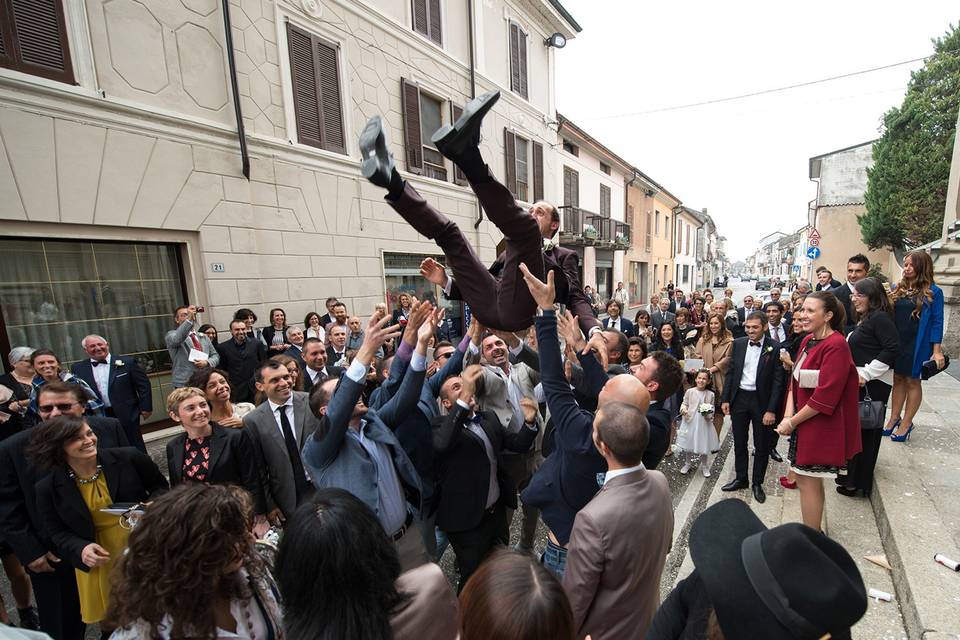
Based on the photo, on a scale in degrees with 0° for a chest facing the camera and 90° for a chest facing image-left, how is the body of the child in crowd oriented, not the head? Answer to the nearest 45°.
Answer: approximately 0°

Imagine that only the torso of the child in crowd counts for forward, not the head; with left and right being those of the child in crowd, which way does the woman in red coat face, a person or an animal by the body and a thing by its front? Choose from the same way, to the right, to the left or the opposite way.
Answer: to the right

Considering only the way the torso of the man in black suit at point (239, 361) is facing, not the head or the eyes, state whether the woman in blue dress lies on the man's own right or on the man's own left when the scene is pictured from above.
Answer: on the man's own left

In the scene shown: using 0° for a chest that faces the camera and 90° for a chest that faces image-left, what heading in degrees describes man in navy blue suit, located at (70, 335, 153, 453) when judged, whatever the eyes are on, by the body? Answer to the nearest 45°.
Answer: approximately 0°

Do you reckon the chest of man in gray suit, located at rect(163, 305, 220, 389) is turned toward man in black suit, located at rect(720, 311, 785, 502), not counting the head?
yes

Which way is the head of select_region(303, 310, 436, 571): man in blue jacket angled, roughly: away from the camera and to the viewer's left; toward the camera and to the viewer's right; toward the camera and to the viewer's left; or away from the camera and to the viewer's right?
away from the camera and to the viewer's right

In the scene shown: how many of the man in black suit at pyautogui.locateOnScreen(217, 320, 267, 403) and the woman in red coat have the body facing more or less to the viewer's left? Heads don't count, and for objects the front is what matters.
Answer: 1

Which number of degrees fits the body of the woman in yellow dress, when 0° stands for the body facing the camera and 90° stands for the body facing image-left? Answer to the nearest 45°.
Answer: approximately 315°

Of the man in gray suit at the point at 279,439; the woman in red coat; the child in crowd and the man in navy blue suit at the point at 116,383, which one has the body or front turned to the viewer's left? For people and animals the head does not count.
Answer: the woman in red coat

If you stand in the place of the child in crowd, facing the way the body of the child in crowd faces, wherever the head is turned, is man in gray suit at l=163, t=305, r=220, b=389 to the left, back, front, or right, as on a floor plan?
right
